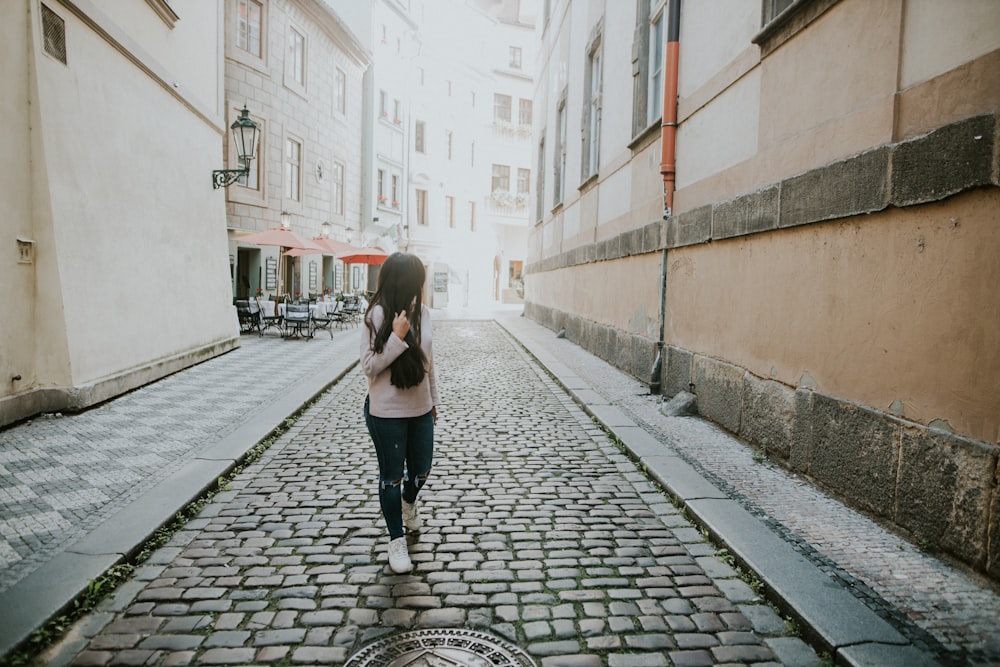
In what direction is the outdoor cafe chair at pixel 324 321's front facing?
to the viewer's left

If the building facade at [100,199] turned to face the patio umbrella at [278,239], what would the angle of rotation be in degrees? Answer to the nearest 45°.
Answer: approximately 90° to its left

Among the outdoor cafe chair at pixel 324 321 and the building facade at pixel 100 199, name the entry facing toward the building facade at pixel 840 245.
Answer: the building facade at pixel 100 199
